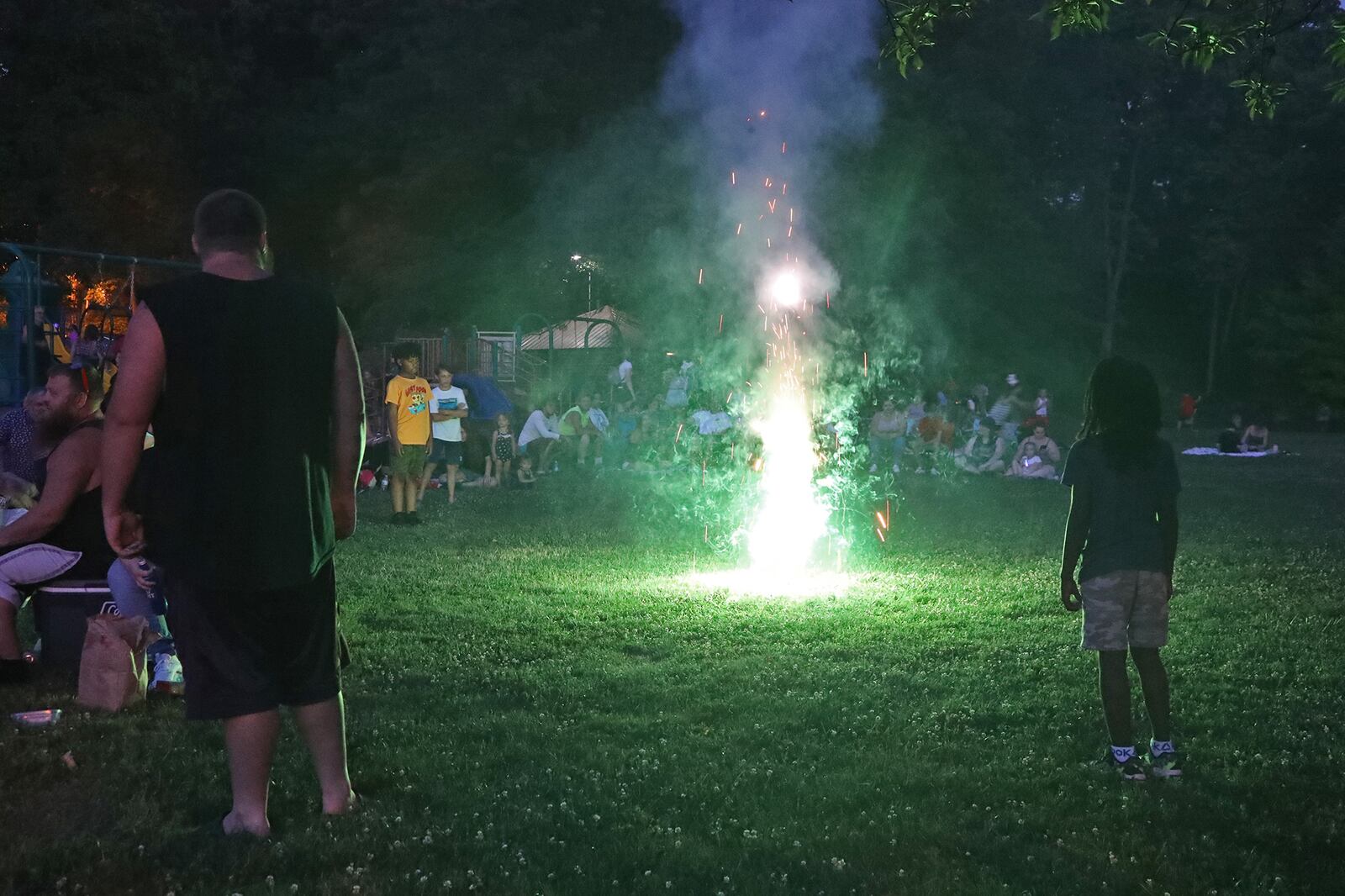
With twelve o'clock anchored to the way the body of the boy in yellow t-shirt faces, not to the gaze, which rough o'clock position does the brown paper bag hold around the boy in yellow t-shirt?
The brown paper bag is roughly at 2 o'clock from the boy in yellow t-shirt.

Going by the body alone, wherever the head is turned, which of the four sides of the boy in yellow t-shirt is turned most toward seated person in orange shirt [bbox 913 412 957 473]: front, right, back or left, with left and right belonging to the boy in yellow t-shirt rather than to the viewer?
left

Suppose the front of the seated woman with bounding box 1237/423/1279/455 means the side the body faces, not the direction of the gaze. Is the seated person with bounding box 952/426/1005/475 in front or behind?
in front

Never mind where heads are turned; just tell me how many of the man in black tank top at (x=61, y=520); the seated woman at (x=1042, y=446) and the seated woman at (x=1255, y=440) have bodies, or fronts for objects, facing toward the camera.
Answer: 2

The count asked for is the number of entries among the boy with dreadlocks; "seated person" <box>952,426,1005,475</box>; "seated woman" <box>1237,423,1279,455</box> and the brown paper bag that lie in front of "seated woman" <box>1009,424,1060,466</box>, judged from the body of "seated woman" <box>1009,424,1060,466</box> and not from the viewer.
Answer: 2

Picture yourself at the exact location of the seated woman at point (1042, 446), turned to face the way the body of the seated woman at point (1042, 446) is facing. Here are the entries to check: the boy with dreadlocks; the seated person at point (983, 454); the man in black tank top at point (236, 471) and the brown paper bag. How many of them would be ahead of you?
3

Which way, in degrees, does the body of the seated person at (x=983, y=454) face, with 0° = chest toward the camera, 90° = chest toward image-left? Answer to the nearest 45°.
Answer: approximately 45°

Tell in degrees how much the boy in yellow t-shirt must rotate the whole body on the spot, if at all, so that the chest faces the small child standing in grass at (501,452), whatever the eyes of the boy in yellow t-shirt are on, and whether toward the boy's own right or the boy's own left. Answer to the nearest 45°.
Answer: approximately 135° to the boy's own left

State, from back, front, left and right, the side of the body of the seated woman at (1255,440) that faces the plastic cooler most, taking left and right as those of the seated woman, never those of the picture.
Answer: front
